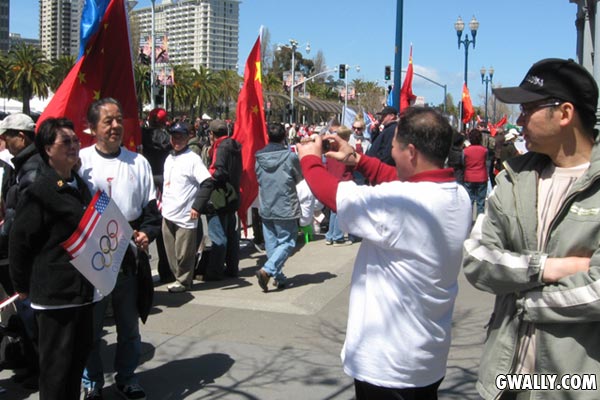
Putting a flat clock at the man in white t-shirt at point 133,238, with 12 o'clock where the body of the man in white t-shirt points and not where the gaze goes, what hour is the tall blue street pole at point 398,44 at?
The tall blue street pole is roughly at 7 o'clock from the man in white t-shirt.

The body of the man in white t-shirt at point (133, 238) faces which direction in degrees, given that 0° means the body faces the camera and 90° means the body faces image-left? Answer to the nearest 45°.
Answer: approximately 0°

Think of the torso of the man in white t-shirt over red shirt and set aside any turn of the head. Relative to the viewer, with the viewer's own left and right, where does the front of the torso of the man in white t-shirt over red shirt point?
facing away from the viewer and to the left of the viewer

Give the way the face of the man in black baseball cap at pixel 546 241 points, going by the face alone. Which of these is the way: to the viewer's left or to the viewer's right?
to the viewer's left

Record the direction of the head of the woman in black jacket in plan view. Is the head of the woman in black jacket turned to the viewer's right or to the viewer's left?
to the viewer's right

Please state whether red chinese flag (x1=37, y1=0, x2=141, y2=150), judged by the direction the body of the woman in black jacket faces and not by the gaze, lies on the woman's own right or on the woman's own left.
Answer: on the woman's own left

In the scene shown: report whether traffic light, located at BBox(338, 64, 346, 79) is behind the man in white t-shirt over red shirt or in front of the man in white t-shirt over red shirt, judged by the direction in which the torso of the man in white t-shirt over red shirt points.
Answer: in front

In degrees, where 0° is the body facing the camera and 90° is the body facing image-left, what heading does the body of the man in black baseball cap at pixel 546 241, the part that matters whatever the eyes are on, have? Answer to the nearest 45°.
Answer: approximately 45°
